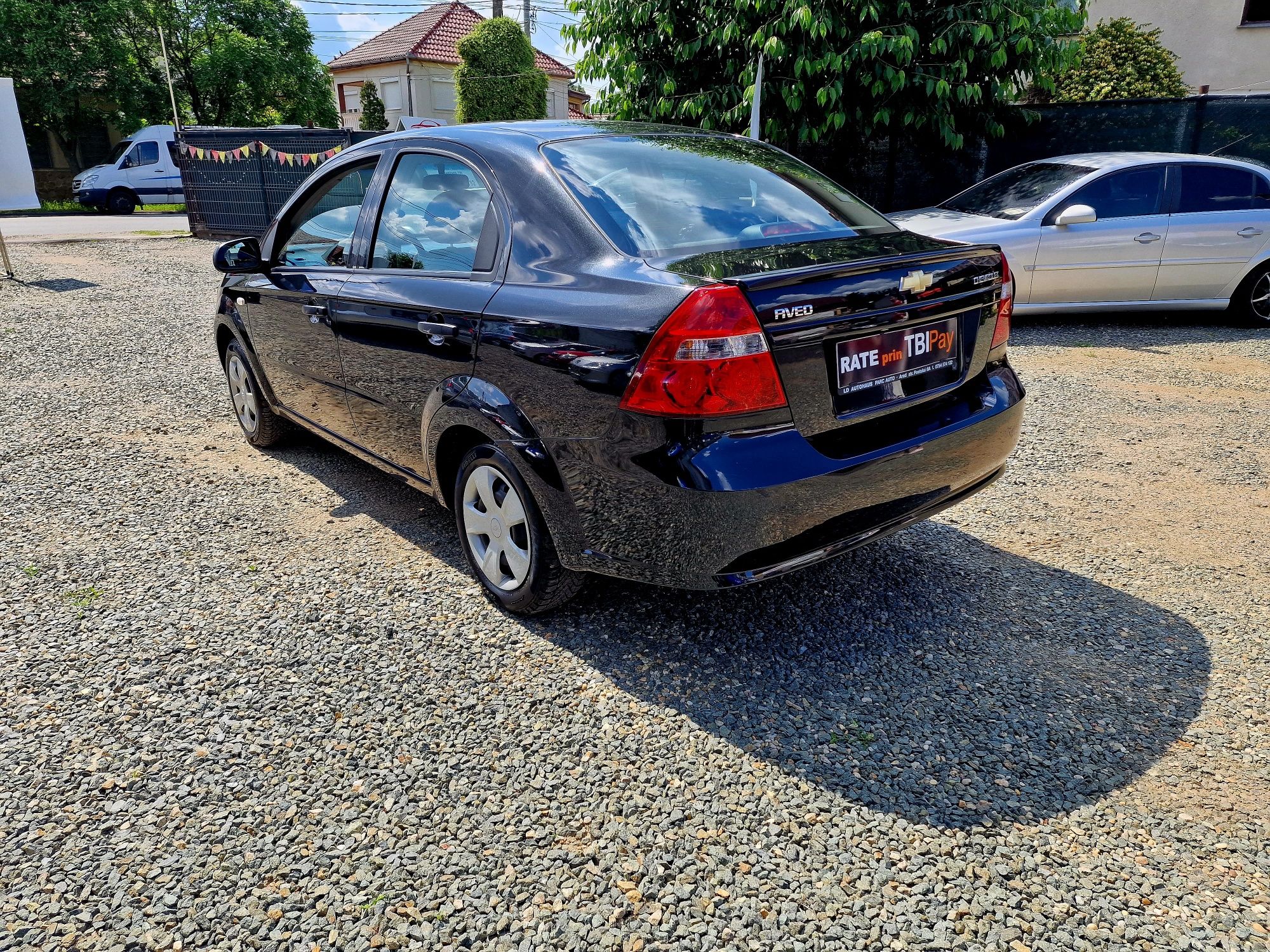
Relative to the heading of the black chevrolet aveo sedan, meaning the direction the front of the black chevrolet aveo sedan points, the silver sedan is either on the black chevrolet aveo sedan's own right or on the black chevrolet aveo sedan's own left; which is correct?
on the black chevrolet aveo sedan's own right

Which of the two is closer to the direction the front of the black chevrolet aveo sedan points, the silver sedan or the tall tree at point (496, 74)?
the tall tree

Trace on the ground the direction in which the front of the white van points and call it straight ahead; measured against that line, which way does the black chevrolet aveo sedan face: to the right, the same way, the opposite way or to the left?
to the right

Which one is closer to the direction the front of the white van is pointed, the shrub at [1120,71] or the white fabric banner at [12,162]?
the white fabric banner

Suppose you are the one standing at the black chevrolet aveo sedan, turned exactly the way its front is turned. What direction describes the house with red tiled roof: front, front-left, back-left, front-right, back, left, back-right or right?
front-right

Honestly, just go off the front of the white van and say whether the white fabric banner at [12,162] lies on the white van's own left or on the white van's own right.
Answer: on the white van's own left

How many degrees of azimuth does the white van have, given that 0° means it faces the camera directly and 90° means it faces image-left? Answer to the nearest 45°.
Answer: approximately 90°

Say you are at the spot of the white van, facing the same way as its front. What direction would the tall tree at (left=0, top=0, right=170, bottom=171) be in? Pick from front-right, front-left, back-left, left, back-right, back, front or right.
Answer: right

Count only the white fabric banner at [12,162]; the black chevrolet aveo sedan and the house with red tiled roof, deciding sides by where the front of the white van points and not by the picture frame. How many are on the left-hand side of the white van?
2

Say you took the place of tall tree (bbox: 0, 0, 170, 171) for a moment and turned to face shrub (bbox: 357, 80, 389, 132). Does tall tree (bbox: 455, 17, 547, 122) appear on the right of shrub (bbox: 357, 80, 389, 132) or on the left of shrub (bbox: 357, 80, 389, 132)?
right

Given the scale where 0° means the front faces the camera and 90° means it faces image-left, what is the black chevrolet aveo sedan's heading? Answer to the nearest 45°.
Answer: approximately 135°

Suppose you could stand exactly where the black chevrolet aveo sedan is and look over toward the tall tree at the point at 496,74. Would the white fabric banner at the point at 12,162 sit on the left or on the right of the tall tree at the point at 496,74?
left

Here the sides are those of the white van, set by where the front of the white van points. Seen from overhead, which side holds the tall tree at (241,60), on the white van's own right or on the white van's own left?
on the white van's own right
